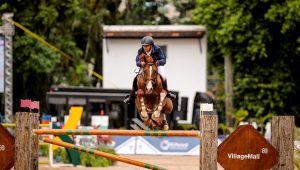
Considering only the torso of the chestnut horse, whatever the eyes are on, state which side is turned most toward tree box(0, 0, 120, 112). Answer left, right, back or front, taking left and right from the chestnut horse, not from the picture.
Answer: back

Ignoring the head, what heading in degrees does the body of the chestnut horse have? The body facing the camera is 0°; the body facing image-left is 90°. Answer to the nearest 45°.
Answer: approximately 0°

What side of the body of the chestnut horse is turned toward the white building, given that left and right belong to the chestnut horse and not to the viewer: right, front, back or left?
back

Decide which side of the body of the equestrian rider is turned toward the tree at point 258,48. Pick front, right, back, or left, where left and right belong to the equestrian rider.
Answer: back

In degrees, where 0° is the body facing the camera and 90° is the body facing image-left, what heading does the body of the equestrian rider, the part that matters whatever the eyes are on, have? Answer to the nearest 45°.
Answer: approximately 0°

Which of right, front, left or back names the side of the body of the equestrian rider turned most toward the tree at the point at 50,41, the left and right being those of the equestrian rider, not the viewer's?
back

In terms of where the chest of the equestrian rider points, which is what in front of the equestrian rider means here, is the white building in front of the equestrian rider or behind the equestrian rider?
behind
